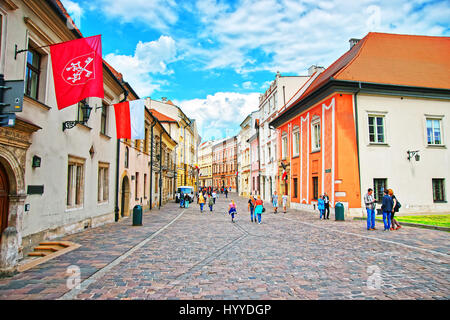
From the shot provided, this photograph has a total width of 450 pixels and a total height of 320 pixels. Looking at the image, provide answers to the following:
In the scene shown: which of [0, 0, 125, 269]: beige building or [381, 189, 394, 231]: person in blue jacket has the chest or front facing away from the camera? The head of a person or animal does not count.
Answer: the person in blue jacket

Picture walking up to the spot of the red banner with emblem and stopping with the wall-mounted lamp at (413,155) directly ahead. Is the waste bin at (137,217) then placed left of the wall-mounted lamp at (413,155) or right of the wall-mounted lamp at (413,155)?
left

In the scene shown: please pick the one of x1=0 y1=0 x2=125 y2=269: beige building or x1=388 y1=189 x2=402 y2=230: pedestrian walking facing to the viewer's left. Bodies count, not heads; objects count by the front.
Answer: the pedestrian walking

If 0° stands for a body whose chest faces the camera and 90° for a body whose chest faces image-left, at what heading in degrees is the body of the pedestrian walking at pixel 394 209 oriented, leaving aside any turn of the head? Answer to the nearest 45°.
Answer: approximately 90°

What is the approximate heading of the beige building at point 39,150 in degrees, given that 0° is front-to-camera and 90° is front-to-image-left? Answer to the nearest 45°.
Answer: approximately 315°

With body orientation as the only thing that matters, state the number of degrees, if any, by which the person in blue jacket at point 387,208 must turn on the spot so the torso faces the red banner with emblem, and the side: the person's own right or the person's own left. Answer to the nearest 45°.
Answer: approximately 135° to the person's own left

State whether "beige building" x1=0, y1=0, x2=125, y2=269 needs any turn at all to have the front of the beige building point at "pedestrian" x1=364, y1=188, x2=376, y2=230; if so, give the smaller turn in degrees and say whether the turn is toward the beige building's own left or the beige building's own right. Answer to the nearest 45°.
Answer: approximately 45° to the beige building's own left

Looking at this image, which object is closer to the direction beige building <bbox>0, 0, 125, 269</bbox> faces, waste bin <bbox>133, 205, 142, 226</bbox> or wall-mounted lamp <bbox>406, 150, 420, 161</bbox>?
the wall-mounted lamp
